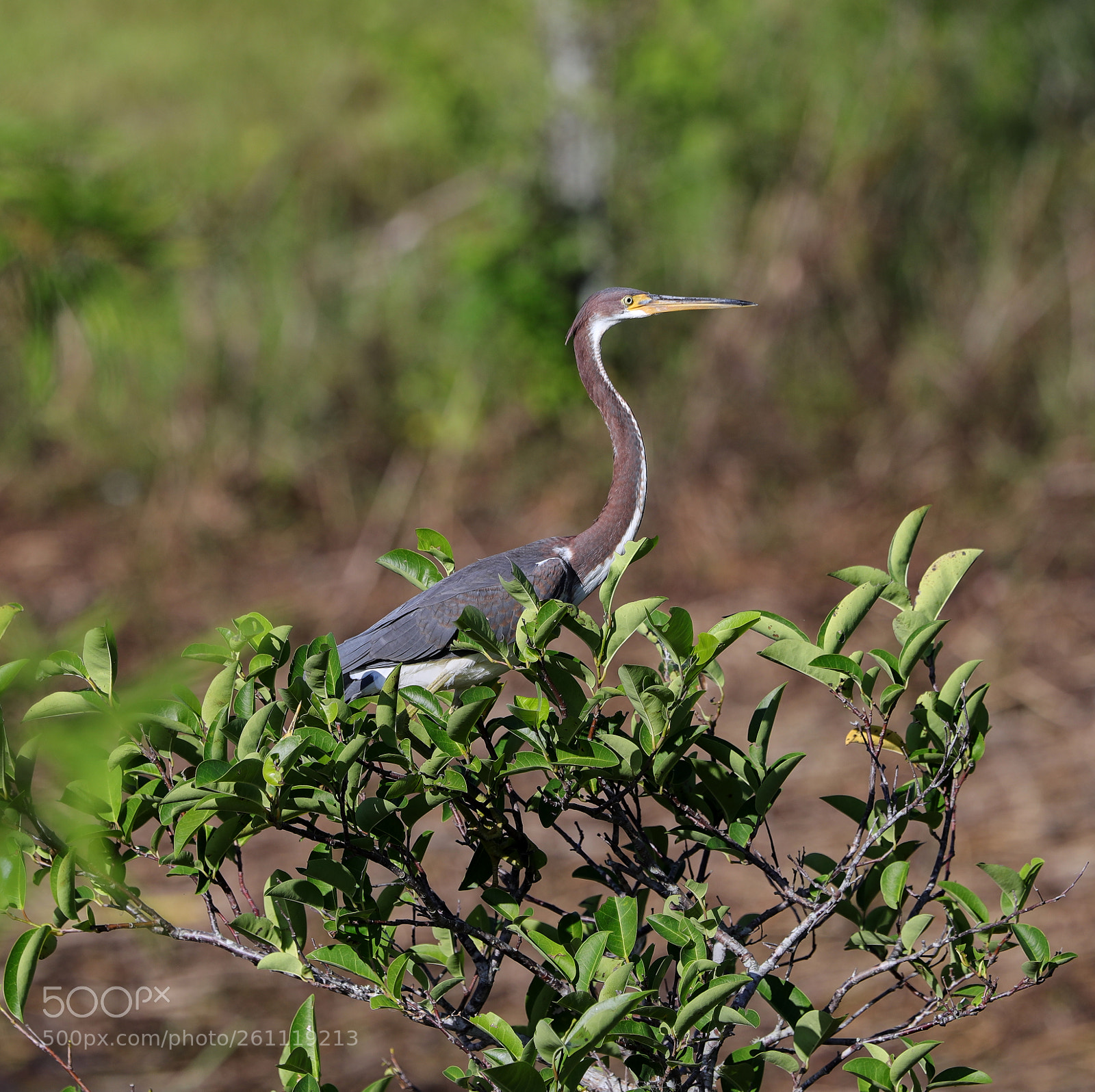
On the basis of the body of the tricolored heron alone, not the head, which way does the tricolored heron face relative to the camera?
to the viewer's right
